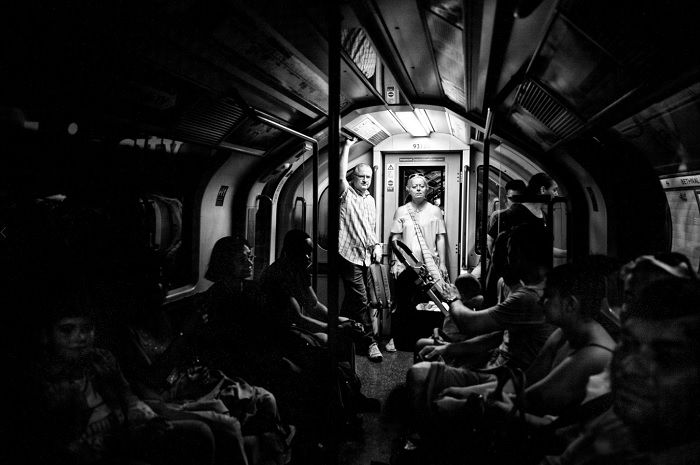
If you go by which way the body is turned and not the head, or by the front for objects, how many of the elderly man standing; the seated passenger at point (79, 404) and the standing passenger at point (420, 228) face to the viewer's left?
0

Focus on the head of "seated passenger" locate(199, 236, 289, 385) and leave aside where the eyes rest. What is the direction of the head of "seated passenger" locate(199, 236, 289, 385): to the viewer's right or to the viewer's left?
to the viewer's right

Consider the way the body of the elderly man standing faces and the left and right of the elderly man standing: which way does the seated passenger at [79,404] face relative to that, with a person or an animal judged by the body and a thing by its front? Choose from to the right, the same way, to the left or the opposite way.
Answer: to the left

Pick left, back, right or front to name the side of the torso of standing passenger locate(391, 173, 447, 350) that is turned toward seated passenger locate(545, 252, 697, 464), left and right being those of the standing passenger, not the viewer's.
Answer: front

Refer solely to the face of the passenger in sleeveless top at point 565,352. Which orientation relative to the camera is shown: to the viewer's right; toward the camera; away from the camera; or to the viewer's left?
to the viewer's left

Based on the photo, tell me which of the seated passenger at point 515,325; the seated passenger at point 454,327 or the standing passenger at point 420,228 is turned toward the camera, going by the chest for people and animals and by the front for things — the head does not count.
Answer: the standing passenger

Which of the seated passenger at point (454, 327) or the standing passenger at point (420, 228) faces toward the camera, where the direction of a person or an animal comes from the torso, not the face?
the standing passenger

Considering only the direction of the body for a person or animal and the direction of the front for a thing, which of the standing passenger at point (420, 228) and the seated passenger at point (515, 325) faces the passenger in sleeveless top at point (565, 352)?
the standing passenger

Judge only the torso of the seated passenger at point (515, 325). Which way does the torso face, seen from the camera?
to the viewer's left

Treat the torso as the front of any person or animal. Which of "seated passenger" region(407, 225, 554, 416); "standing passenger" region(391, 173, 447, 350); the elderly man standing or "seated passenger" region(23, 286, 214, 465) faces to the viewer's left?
"seated passenger" region(407, 225, 554, 416)

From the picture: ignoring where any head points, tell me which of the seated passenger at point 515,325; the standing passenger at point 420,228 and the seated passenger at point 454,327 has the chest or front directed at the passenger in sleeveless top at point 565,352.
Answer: the standing passenger

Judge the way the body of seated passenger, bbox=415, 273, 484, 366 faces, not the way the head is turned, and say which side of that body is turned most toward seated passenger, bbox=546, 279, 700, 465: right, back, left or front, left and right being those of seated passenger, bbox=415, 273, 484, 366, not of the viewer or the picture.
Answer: left

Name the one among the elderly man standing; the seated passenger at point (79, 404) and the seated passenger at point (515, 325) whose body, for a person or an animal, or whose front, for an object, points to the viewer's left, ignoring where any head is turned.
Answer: the seated passenger at point (515, 325)

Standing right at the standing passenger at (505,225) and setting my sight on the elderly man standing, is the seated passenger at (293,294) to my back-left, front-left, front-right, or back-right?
front-left

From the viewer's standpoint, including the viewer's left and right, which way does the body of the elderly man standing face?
facing the viewer

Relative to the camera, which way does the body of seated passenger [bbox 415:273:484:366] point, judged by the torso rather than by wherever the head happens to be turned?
to the viewer's left

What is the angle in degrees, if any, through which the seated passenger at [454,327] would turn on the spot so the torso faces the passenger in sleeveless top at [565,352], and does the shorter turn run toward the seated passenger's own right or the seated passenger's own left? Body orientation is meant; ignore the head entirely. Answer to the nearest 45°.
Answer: approximately 90° to the seated passenger's own left

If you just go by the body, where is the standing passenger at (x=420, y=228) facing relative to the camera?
toward the camera

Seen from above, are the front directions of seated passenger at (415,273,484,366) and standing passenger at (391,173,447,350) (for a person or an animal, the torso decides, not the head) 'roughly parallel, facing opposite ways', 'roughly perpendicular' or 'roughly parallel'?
roughly perpendicular
